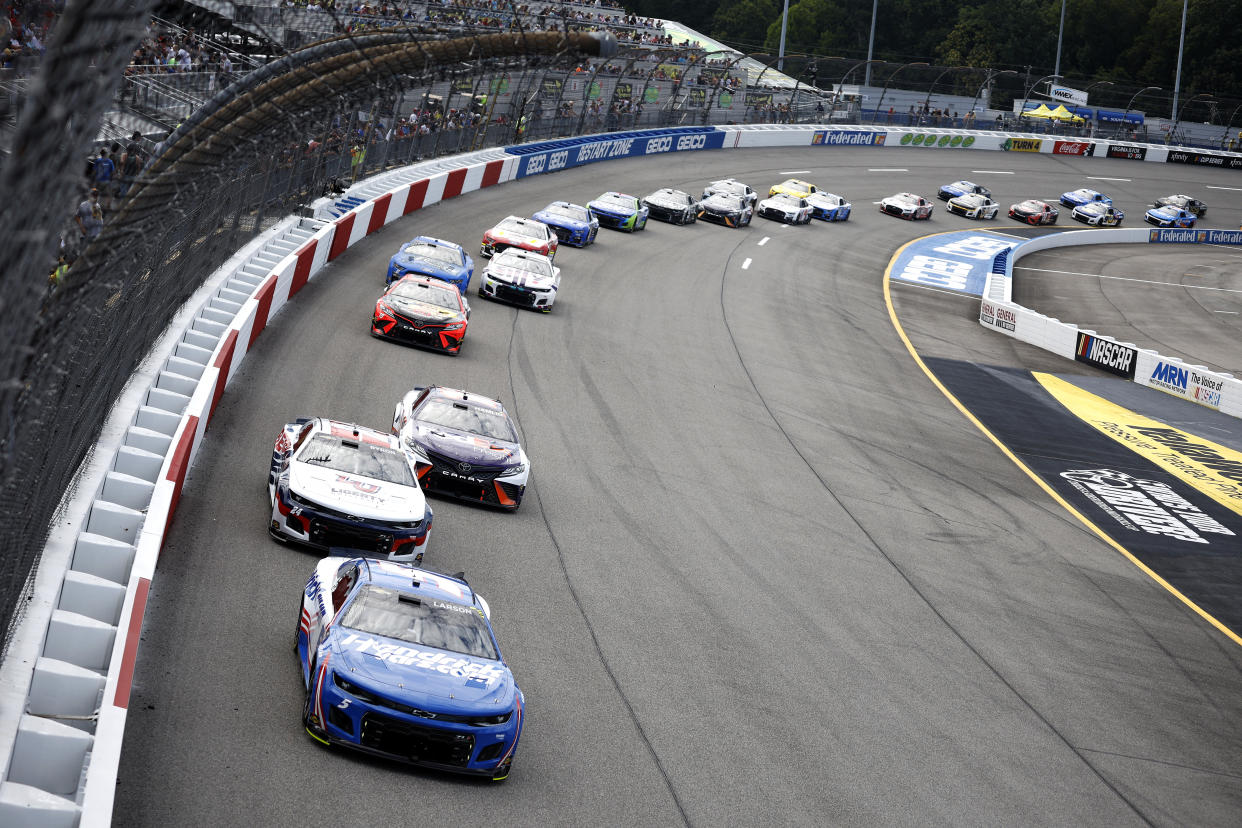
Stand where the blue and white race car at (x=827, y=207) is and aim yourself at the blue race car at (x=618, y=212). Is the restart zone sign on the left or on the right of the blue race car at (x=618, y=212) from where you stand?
right

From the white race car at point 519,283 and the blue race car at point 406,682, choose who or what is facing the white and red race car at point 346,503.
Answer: the white race car

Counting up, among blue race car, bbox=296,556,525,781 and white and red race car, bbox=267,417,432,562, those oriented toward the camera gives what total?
2

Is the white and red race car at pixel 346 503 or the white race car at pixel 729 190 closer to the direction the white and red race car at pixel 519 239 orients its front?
the white and red race car

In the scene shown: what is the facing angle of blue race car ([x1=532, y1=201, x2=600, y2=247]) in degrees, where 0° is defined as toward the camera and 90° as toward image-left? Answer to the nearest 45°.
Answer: approximately 45°

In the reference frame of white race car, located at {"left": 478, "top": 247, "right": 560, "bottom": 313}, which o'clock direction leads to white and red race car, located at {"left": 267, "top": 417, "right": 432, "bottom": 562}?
The white and red race car is roughly at 12 o'clock from the white race car.

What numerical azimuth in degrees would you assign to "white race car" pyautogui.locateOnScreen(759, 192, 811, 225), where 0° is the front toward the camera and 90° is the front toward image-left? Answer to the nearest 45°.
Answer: approximately 45°

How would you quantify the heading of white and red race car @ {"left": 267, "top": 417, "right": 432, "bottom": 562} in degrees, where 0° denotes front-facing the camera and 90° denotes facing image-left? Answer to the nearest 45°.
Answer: approximately 0°

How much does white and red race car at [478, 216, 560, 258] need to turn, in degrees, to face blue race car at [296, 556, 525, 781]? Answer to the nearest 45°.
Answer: approximately 45° to its left
